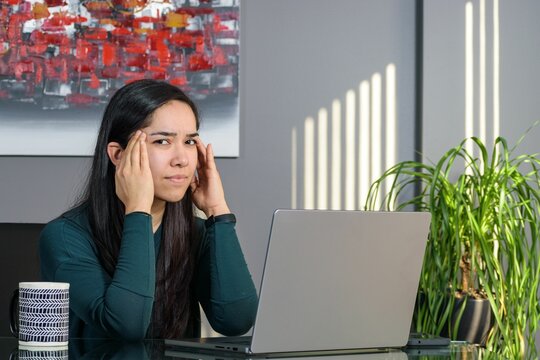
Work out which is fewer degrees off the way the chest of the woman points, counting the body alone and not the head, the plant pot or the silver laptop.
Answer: the silver laptop

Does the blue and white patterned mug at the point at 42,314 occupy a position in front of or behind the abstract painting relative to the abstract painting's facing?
in front

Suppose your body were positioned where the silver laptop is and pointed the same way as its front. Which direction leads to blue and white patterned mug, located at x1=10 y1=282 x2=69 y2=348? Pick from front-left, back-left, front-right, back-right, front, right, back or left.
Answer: front-left

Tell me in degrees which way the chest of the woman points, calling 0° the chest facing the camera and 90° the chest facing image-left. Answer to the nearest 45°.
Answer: approximately 315°

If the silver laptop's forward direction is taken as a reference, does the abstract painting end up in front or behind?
in front

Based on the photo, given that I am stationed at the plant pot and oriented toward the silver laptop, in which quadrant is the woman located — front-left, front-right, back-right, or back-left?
front-right

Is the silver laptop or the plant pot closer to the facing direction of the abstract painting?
the silver laptop

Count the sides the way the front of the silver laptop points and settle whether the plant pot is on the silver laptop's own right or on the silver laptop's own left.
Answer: on the silver laptop's own right

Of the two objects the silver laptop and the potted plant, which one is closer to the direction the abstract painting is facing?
the silver laptop

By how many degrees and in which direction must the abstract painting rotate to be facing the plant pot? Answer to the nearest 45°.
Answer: approximately 45° to its left

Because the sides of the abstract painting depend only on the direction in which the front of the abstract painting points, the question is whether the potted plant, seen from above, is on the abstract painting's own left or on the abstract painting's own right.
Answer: on the abstract painting's own left

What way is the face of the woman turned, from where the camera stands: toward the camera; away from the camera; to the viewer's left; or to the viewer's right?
toward the camera

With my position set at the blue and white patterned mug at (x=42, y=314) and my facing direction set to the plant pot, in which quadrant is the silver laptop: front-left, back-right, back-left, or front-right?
front-right

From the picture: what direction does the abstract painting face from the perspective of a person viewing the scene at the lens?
facing the viewer

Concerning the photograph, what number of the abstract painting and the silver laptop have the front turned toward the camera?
1

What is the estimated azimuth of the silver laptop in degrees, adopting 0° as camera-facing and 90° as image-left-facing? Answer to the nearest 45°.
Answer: approximately 135°

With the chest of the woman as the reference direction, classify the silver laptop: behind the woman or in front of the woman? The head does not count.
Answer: in front

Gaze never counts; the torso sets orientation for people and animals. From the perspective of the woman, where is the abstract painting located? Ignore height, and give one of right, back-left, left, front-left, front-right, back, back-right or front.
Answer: back-left

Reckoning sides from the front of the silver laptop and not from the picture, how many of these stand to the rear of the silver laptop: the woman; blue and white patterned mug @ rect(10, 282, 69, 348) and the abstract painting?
0

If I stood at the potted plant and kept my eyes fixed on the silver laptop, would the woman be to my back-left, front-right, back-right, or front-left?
front-right

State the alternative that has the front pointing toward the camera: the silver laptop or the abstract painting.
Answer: the abstract painting
